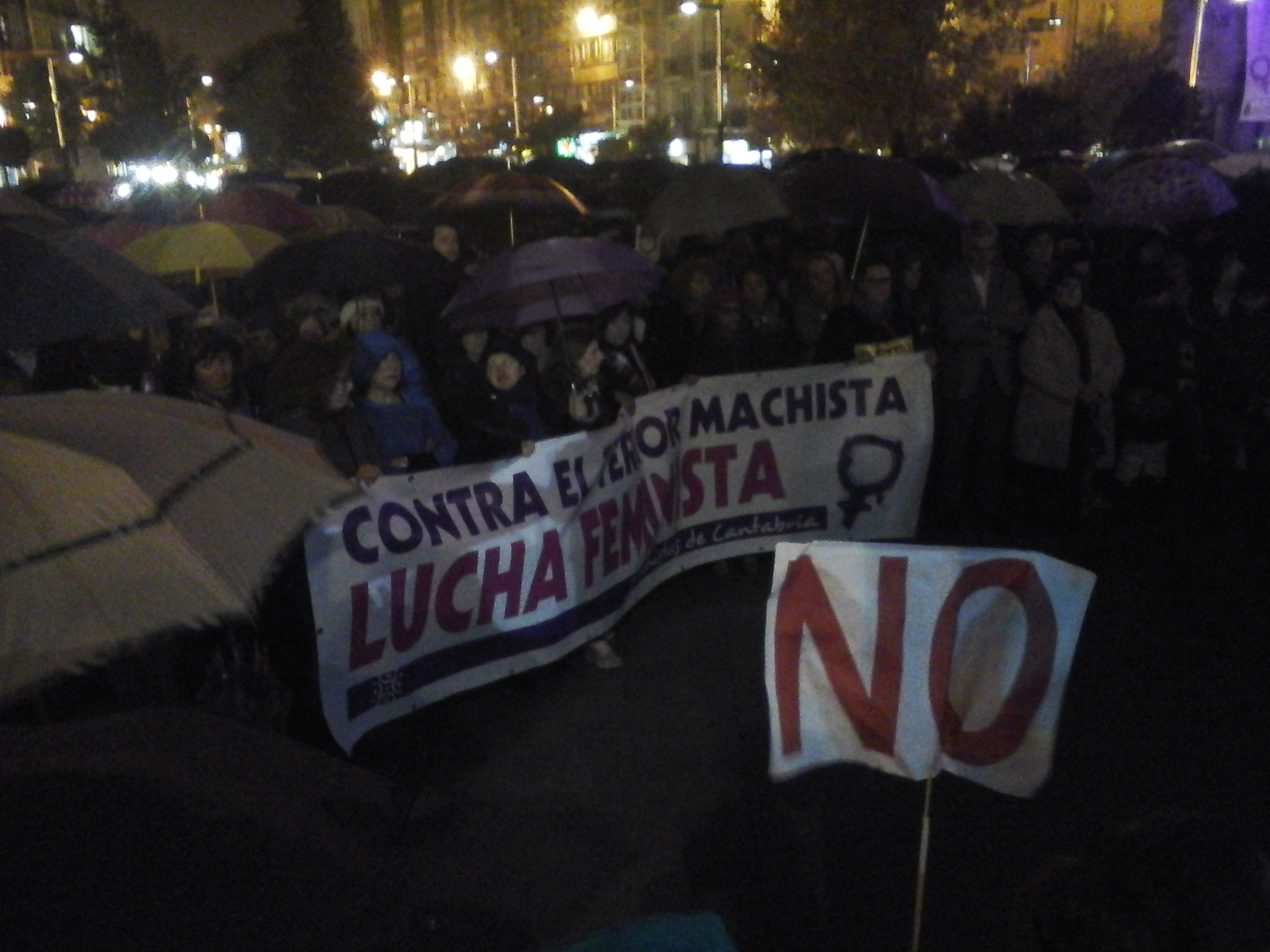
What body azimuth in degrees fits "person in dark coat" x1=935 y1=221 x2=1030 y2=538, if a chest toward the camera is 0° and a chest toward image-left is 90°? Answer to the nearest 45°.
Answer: approximately 0°

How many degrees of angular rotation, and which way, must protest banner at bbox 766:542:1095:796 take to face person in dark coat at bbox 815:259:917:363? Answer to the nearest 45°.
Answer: approximately 180°

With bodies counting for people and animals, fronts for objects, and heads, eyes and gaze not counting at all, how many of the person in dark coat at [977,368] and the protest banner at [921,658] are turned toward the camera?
2

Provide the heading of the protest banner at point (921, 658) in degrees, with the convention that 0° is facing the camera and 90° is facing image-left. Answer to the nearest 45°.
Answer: approximately 0°

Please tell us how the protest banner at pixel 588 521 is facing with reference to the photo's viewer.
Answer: facing the viewer and to the right of the viewer

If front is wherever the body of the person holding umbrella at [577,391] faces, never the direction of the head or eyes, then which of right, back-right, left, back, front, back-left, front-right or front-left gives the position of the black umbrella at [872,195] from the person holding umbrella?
left

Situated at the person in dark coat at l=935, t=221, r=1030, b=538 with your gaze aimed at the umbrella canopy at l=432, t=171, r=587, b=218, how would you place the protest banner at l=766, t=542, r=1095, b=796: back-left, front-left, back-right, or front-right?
back-left
